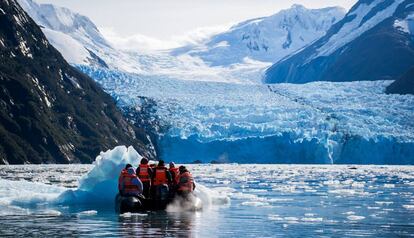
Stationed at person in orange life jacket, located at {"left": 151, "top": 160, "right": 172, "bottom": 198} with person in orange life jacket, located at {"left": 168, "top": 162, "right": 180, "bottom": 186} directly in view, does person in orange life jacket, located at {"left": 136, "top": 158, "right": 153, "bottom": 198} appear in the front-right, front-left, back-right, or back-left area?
back-left

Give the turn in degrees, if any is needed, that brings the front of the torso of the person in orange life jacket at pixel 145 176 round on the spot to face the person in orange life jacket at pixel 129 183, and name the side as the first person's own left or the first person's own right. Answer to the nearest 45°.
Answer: approximately 135° to the first person's own left

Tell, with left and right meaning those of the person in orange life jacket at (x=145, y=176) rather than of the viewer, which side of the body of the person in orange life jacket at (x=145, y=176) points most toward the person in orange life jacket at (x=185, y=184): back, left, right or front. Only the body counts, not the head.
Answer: right

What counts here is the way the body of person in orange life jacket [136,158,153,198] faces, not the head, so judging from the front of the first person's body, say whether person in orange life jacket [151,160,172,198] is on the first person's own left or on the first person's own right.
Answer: on the first person's own right

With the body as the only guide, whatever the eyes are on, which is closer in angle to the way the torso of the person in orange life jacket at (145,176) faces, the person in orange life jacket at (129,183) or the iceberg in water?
the iceberg in water

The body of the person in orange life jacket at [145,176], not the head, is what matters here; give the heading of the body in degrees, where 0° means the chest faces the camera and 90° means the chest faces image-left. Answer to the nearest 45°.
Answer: approximately 180°
